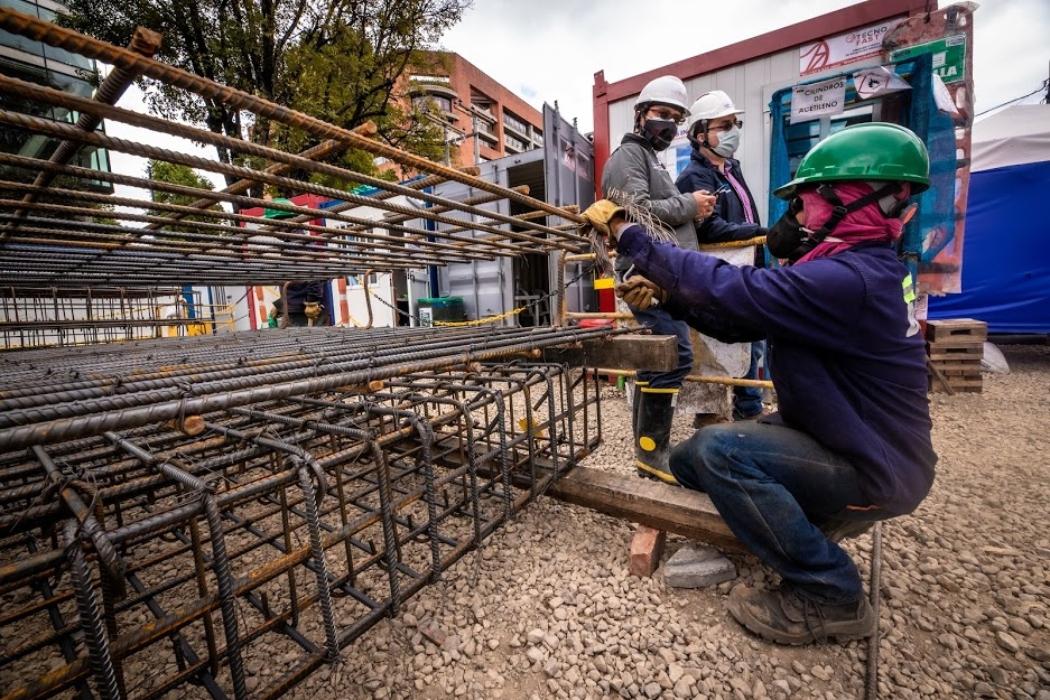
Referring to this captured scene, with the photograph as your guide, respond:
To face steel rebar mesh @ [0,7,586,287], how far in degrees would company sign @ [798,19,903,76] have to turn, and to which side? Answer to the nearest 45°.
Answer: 0° — it already faces it

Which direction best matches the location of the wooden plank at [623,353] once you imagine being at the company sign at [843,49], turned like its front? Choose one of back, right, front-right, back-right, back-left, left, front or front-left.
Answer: front

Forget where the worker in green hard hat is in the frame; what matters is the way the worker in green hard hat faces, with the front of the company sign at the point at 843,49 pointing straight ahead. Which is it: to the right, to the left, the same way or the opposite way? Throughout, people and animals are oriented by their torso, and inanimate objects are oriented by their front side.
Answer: to the right

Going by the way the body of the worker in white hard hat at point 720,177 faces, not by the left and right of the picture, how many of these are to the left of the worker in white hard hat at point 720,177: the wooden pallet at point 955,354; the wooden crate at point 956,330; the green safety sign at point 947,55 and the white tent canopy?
4

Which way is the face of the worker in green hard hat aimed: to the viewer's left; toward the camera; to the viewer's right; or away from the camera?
to the viewer's left

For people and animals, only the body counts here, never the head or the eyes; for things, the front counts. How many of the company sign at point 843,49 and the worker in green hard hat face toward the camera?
1

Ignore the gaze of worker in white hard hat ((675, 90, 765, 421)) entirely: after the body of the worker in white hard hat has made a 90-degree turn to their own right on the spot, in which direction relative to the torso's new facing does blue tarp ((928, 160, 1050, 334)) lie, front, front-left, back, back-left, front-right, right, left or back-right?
back

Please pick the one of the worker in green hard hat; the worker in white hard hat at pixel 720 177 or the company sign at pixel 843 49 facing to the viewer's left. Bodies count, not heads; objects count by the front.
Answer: the worker in green hard hat

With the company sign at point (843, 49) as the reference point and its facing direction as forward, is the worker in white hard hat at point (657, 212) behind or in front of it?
in front

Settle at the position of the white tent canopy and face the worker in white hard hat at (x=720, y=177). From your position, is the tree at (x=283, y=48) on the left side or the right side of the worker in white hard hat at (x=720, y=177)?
right

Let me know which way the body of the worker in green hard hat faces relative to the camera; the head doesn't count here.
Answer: to the viewer's left
